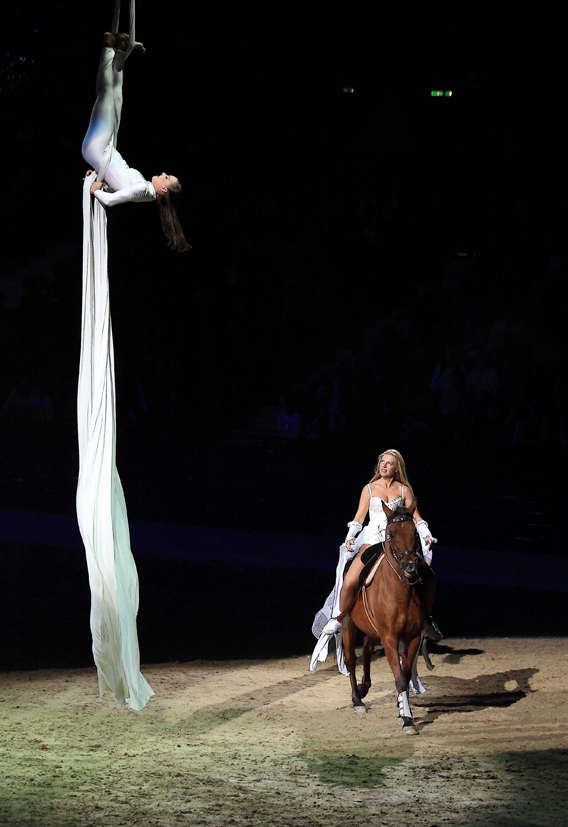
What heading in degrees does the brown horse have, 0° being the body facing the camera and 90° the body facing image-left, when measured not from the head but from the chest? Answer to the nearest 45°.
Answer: approximately 315°

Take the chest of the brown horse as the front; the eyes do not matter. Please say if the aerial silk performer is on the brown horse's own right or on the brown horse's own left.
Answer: on the brown horse's own right
